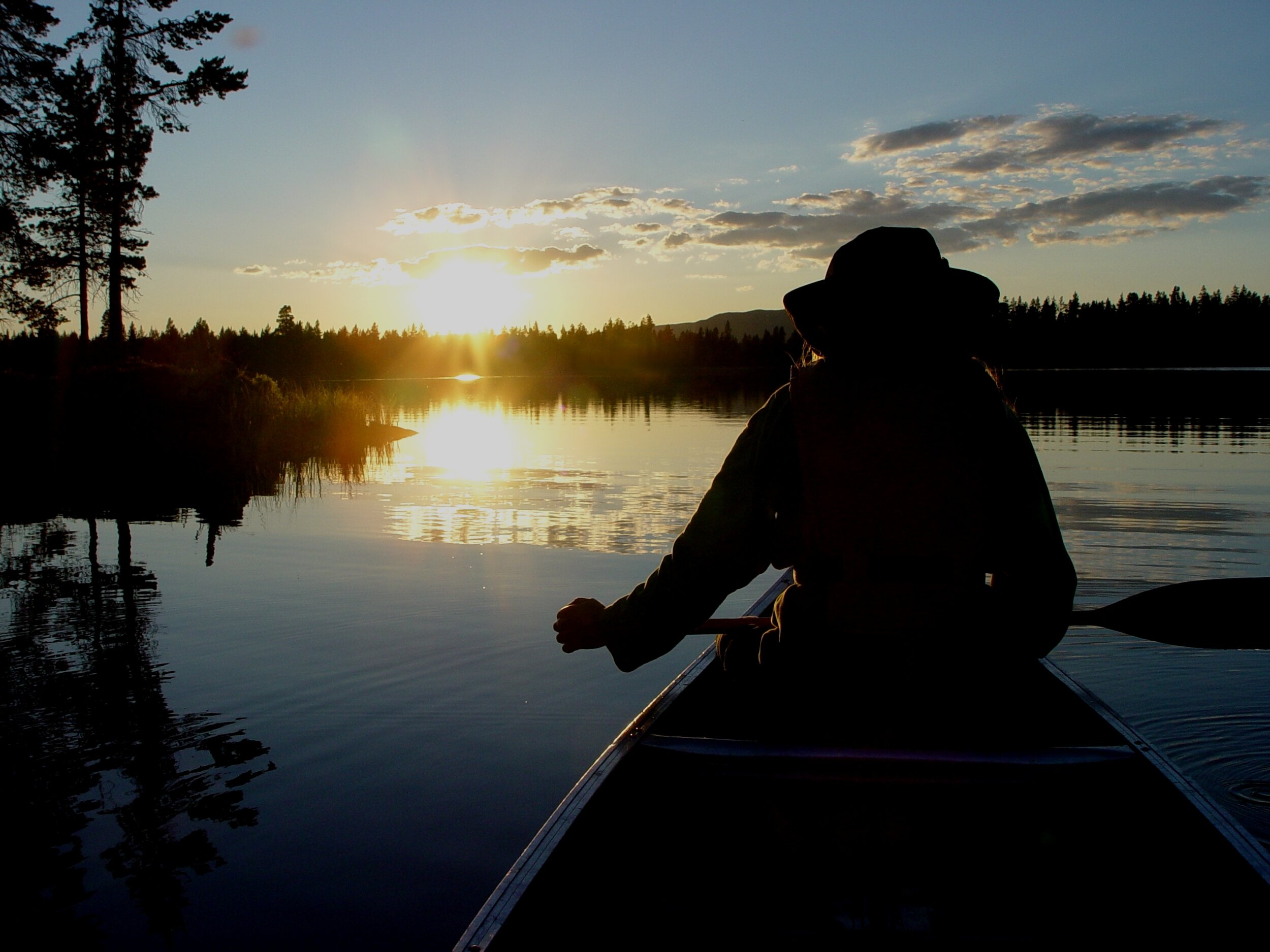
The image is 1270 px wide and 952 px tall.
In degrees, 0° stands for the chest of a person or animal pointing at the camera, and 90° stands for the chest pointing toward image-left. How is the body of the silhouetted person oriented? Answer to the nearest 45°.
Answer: approximately 180°

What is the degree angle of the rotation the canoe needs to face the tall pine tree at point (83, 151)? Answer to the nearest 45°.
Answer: approximately 45° to its left

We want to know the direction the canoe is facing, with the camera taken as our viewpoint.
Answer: facing away from the viewer

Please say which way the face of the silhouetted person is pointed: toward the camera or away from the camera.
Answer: away from the camera
